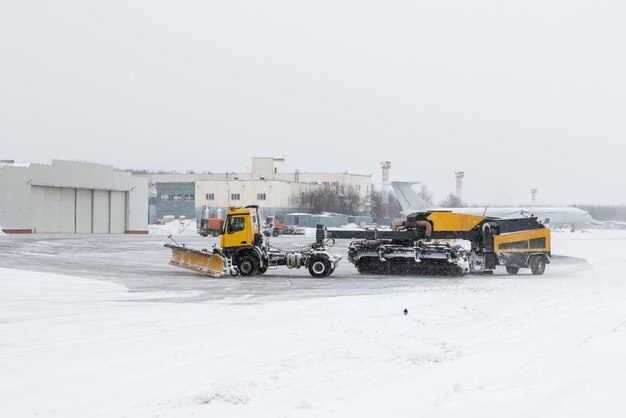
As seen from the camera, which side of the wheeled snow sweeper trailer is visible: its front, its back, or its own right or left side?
left

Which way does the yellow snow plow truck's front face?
to the viewer's left

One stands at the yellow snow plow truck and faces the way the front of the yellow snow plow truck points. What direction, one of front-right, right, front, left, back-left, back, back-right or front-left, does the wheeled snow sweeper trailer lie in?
back

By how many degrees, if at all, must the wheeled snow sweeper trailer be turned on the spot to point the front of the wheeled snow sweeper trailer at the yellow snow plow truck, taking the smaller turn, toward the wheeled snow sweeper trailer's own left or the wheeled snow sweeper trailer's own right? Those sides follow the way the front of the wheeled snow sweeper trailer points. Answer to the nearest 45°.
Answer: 0° — it already faces it

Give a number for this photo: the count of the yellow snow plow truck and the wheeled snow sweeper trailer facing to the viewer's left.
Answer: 2
